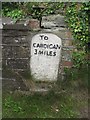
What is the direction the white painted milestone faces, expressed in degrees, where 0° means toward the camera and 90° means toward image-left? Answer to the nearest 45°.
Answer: approximately 0°
